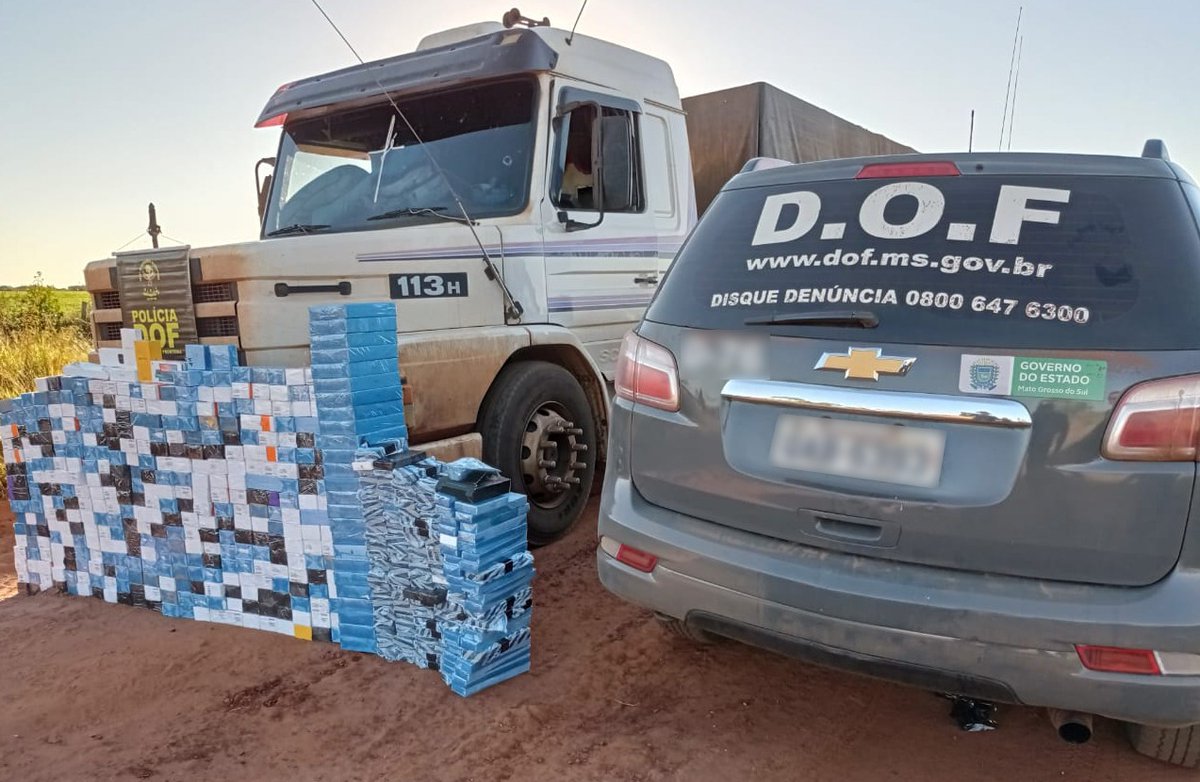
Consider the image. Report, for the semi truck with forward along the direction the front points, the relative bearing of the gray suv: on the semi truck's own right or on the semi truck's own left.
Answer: on the semi truck's own left

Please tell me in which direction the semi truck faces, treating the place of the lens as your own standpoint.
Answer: facing the viewer and to the left of the viewer
